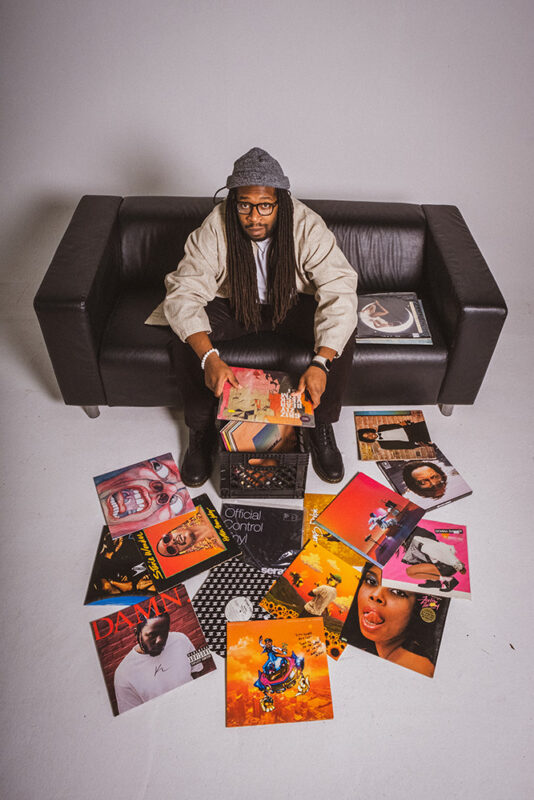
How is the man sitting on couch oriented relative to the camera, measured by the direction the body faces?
toward the camera

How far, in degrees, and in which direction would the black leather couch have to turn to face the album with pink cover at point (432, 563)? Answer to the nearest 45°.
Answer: approximately 45° to its left

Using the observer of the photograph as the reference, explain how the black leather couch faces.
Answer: facing the viewer

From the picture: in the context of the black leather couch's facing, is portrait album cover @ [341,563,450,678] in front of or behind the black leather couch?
in front

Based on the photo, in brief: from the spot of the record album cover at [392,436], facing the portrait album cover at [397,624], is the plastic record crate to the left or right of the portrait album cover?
right

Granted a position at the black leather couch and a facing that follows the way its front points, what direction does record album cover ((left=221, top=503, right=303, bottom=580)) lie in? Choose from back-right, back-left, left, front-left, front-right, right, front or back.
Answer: front

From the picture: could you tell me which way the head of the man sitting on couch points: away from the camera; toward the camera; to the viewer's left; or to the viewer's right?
toward the camera

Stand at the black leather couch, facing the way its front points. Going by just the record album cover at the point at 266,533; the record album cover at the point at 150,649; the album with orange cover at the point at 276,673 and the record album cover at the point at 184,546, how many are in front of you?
4

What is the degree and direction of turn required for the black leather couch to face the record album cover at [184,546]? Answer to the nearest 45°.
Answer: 0° — it already faces it

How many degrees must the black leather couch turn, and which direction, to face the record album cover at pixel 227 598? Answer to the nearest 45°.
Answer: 0° — it already faces it

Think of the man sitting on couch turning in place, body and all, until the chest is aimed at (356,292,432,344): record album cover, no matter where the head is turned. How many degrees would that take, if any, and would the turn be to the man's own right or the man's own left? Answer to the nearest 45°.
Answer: approximately 90° to the man's own left

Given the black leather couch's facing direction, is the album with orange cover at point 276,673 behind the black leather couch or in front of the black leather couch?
in front
